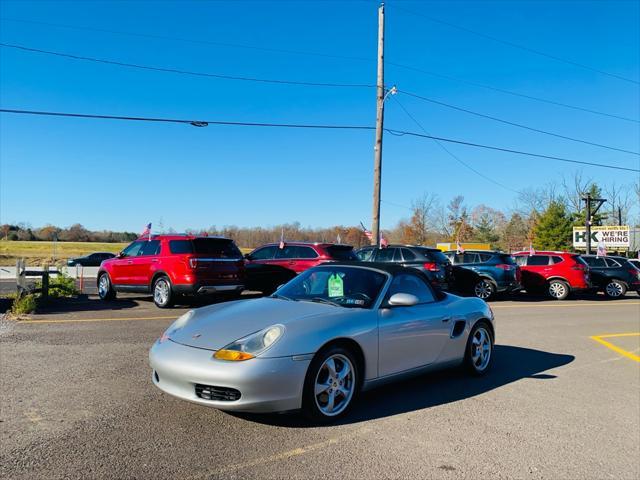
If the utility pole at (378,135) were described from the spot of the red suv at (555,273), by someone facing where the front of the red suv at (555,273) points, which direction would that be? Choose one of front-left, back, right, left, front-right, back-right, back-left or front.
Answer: front-left

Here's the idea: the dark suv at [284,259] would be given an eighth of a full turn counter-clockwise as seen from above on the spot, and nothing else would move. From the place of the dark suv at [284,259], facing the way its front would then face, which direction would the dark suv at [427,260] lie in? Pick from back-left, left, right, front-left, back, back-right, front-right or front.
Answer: back

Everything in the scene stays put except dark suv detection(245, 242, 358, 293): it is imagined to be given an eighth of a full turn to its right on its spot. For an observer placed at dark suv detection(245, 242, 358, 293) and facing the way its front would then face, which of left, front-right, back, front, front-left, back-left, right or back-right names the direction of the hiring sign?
front-right

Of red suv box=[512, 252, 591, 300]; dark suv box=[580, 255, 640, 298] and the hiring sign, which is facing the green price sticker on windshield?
the hiring sign

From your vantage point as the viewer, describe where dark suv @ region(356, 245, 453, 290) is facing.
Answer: facing away from the viewer and to the left of the viewer

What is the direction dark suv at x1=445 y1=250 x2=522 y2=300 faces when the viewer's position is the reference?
facing away from the viewer and to the left of the viewer

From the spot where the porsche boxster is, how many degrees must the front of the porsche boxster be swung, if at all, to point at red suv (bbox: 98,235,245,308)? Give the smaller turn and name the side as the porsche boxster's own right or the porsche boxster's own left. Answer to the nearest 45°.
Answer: approximately 90° to the porsche boxster's own right

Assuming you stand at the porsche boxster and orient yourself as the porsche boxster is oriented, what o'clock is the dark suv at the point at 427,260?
The dark suv is roughly at 5 o'clock from the porsche boxster.

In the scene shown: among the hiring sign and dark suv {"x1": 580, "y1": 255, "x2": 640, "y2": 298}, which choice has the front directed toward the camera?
the hiring sign

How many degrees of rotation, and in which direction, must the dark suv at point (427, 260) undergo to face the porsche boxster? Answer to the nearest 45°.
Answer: approximately 135° to its left

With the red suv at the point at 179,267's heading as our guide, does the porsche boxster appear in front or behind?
behind

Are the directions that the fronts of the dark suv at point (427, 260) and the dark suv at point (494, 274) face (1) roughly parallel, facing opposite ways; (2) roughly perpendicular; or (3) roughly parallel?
roughly parallel

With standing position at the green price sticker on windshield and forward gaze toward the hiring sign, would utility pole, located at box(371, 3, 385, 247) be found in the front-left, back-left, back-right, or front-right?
front-left

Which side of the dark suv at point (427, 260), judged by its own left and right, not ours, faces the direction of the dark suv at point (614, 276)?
right

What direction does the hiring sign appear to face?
toward the camera

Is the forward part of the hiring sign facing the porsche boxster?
yes

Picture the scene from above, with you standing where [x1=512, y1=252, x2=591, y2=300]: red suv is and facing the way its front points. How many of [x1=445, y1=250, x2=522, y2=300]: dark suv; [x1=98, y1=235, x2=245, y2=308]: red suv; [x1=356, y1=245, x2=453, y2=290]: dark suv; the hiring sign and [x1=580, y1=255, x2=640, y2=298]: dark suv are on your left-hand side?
3

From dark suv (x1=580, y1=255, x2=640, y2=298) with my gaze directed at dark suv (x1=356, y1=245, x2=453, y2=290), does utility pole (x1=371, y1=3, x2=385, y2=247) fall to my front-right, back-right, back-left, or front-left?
front-right

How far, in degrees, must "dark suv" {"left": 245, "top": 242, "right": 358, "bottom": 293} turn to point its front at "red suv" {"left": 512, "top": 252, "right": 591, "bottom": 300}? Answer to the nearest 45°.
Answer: approximately 135° to its right
